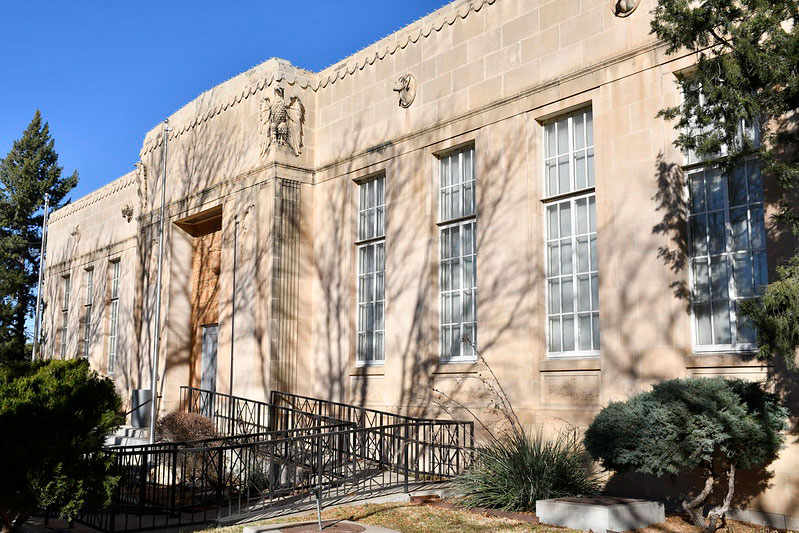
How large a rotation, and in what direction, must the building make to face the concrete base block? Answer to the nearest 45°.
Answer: approximately 45° to its left

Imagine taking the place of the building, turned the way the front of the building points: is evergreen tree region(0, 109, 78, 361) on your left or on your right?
on your right

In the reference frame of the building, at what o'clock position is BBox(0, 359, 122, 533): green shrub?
The green shrub is roughly at 12 o'clock from the building.

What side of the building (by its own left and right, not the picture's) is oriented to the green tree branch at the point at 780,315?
left

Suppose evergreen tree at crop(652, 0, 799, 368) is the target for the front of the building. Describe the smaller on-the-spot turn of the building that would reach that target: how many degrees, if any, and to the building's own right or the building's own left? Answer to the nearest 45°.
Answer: approximately 45° to the building's own left
